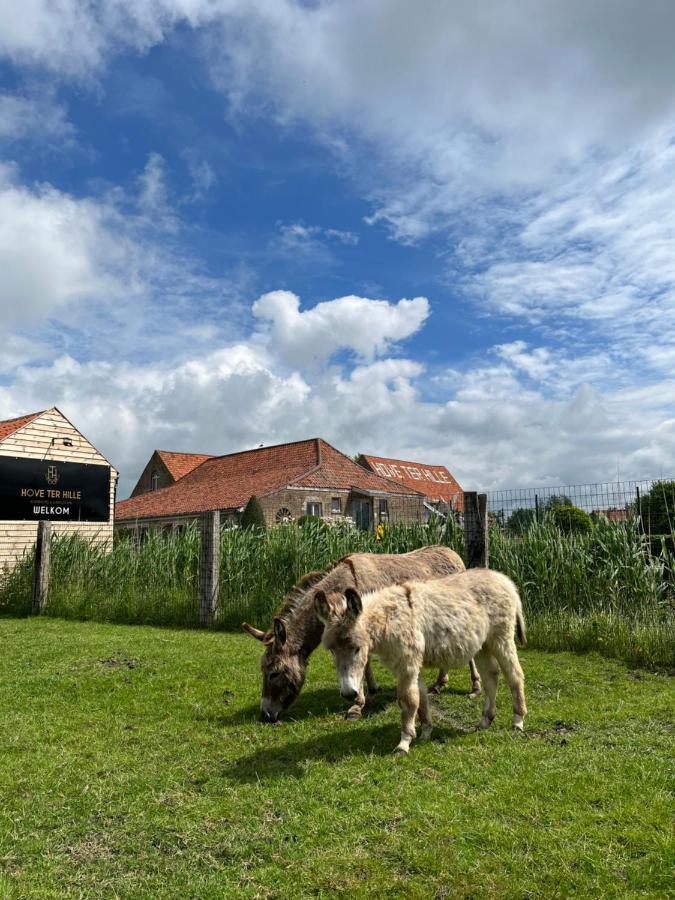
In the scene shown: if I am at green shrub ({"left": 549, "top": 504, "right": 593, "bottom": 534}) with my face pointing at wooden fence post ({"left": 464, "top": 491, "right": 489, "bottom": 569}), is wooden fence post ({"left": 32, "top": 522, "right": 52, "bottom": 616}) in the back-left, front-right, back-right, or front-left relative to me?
front-right

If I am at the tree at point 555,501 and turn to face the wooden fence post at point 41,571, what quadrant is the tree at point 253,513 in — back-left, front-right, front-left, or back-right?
front-right

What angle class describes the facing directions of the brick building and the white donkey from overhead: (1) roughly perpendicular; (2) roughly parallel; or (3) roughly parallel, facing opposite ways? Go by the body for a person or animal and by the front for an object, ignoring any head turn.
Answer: roughly perpendicular

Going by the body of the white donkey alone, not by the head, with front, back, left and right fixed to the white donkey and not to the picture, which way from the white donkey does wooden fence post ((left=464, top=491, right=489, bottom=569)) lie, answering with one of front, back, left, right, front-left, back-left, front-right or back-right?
back-right

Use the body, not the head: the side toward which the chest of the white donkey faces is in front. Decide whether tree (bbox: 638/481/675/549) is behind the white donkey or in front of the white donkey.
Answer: behind

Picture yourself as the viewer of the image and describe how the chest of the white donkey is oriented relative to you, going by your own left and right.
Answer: facing the viewer and to the left of the viewer

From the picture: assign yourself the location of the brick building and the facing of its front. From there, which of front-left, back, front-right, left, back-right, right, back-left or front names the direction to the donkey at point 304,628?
front-right

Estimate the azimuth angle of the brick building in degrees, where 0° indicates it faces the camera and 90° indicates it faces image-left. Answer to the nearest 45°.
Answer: approximately 315°

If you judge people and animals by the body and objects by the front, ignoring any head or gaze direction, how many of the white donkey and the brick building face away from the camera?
0

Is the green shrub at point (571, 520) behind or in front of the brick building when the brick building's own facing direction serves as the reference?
in front

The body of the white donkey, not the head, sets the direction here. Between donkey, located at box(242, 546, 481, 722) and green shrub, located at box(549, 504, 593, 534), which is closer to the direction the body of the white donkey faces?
the donkey
